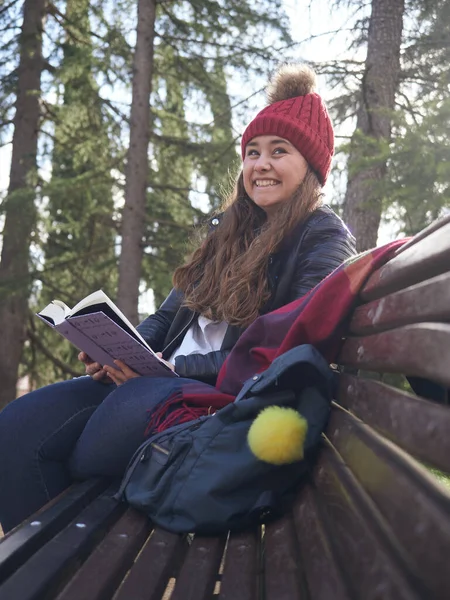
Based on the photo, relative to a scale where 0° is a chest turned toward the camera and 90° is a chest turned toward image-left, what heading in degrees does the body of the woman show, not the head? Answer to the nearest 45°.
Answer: approximately 45°

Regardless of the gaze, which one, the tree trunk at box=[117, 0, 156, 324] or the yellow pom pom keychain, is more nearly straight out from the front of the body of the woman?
the yellow pom pom keychain

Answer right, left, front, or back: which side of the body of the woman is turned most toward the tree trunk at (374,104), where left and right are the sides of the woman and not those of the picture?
back

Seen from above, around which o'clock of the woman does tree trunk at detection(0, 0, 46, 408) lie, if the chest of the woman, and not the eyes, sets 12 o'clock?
The tree trunk is roughly at 4 o'clock from the woman.

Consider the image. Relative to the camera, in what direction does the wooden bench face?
facing to the left of the viewer

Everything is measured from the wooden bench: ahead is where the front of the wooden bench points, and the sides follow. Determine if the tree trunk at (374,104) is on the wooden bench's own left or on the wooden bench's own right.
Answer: on the wooden bench's own right

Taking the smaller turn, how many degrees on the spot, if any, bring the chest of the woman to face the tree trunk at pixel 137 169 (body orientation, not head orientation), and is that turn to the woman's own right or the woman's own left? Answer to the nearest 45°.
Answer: approximately 135° to the woman's own right

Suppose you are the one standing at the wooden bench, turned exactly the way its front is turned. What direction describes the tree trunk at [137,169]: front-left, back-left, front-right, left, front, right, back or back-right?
right
